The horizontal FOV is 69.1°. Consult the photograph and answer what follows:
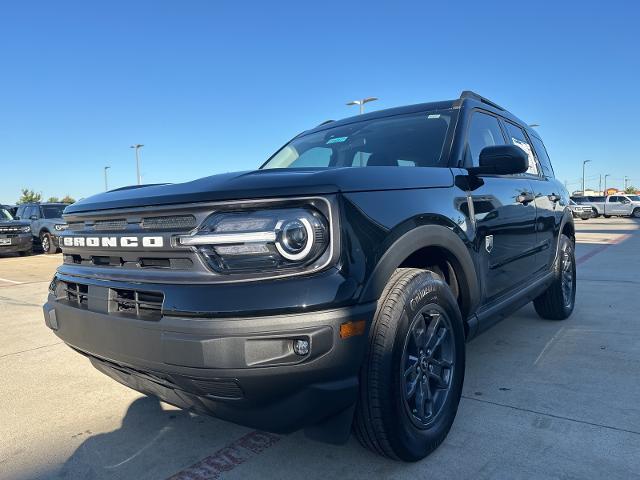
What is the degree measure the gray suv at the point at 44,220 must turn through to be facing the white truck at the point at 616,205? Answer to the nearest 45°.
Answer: approximately 45° to its left

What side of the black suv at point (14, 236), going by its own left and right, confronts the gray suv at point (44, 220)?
left

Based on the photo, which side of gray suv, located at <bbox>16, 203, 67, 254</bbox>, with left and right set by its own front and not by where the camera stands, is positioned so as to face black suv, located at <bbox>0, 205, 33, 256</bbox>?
right

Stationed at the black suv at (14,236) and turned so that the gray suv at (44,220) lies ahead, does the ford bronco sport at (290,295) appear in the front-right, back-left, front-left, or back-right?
back-right
